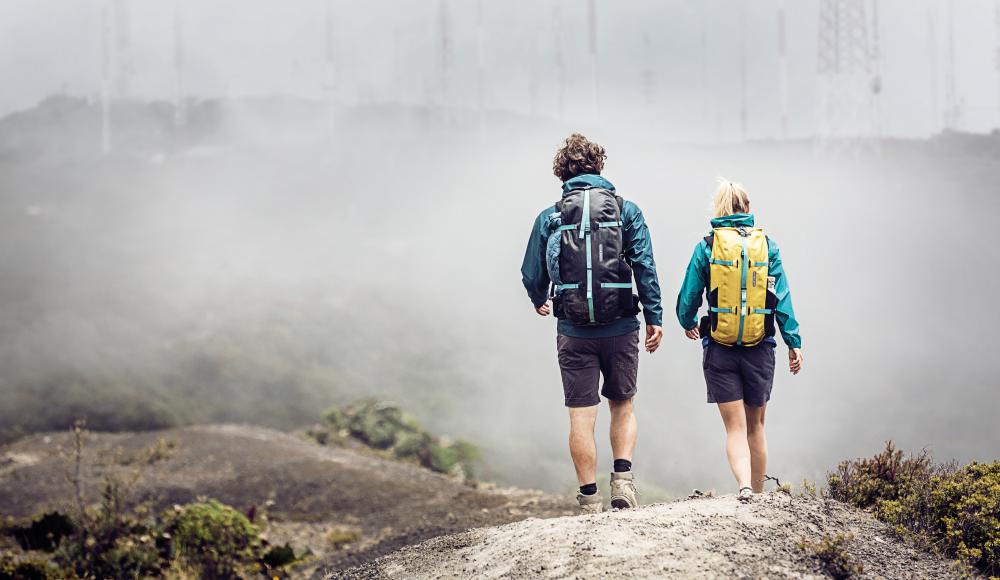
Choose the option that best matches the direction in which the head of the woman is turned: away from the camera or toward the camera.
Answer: away from the camera

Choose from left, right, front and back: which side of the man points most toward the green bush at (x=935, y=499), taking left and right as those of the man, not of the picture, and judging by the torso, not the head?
right

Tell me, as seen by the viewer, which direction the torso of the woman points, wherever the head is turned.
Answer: away from the camera

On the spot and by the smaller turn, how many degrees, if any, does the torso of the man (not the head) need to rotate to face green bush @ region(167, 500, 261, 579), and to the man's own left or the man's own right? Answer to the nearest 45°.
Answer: approximately 45° to the man's own left

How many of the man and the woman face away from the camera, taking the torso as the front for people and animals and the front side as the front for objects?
2

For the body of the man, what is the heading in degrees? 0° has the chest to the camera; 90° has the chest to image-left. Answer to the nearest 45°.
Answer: approximately 180°

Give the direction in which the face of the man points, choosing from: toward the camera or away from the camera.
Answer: away from the camera

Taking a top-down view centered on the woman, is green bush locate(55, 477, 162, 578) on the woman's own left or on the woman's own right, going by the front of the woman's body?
on the woman's own left

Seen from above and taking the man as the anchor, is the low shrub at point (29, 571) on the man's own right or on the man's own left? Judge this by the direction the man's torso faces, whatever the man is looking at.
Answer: on the man's own left
